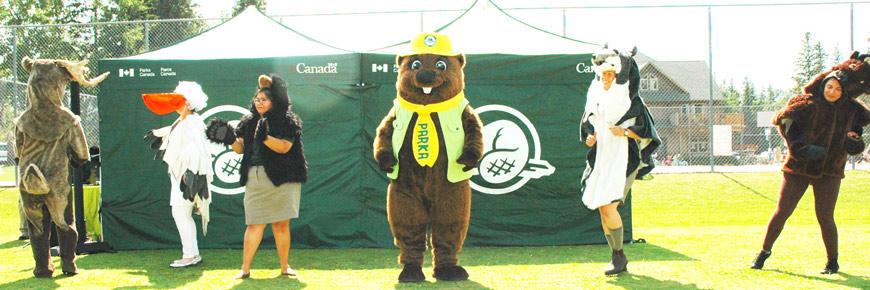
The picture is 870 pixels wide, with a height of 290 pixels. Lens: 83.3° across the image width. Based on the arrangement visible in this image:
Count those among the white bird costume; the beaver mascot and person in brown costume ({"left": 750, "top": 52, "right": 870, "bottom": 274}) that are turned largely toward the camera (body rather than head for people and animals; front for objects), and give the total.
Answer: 2

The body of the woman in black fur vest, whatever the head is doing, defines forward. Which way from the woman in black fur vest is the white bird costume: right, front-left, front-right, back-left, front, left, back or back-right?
right

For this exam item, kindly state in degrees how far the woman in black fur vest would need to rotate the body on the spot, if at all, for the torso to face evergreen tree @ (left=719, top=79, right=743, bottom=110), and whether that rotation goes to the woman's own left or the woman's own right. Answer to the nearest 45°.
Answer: approximately 180°

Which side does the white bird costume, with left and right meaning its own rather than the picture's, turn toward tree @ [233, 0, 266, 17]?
right

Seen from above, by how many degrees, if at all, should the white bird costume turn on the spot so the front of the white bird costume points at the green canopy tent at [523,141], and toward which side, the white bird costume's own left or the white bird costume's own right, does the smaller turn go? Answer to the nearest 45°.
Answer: approximately 180°

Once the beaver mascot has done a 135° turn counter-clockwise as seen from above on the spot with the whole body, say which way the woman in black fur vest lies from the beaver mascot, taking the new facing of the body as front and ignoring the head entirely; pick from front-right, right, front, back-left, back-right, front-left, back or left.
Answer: back-left

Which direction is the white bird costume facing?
to the viewer's left

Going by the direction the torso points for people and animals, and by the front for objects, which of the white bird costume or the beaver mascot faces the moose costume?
the white bird costume
